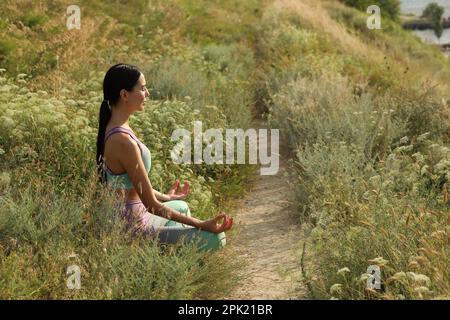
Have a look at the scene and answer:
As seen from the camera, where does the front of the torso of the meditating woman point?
to the viewer's right

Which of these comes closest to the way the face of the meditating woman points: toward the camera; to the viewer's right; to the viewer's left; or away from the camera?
to the viewer's right
